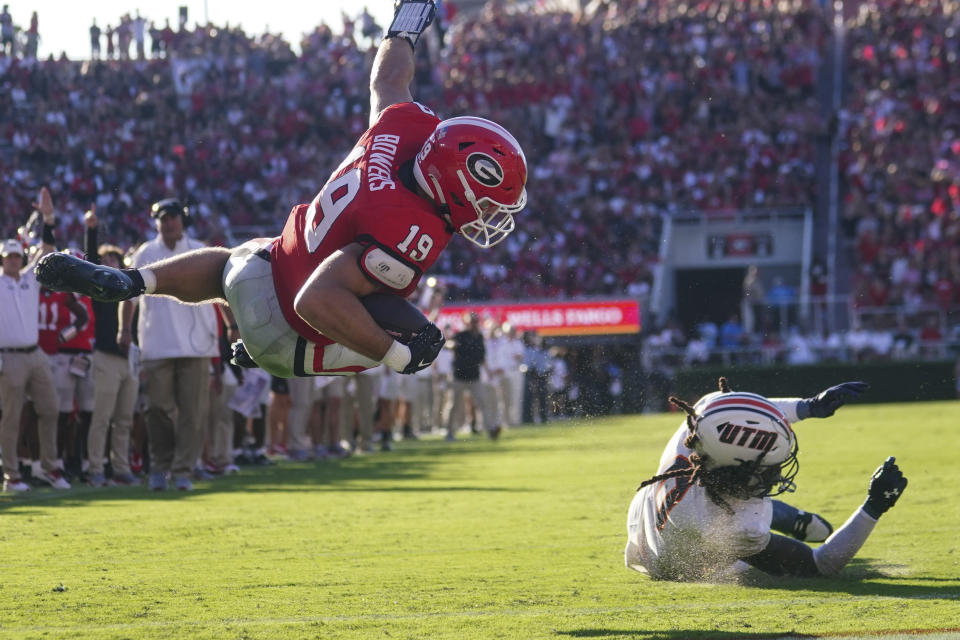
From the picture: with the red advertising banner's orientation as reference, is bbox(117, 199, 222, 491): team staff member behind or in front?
in front

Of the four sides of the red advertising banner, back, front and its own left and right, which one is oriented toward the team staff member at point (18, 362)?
front

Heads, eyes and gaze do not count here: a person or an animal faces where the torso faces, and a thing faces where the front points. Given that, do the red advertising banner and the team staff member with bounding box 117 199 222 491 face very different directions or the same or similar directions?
same or similar directions

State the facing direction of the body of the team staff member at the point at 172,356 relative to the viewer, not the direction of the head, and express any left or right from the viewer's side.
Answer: facing the viewer

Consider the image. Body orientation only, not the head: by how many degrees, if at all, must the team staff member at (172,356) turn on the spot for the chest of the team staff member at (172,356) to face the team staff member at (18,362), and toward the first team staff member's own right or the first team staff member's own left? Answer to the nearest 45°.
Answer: approximately 90° to the first team staff member's own right

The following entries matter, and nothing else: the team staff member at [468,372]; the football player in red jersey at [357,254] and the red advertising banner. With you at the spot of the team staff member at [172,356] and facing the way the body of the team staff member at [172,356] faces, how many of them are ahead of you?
1

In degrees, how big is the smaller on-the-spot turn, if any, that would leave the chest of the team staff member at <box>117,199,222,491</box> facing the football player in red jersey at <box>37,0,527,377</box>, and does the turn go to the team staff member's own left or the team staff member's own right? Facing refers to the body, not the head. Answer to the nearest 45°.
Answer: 0° — they already face them

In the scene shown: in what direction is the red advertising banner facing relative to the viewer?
toward the camera

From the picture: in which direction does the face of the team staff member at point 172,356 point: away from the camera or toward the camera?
toward the camera

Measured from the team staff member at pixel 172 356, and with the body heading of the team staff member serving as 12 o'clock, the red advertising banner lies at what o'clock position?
The red advertising banner is roughly at 7 o'clock from the team staff member.

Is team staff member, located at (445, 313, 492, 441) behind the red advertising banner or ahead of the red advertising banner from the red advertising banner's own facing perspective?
ahead

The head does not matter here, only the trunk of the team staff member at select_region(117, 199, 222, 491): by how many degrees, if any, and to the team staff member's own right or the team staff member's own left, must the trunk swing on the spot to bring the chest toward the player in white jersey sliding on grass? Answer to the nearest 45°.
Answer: approximately 45° to the team staff member's own left

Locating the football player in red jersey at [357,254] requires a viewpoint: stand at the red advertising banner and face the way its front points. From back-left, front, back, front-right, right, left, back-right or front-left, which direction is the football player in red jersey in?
front

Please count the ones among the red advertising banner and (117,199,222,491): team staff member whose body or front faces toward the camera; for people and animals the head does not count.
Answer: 2

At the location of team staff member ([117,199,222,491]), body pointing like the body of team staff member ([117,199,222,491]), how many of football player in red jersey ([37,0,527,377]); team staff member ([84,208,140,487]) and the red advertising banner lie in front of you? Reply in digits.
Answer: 1

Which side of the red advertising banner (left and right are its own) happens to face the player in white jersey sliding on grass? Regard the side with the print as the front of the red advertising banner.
front

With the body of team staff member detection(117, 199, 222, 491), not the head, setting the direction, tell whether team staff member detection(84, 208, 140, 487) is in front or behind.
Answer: behind

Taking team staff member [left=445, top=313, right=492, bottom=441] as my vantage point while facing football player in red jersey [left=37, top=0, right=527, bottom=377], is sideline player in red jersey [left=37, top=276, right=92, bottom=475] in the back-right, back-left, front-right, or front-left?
front-right
